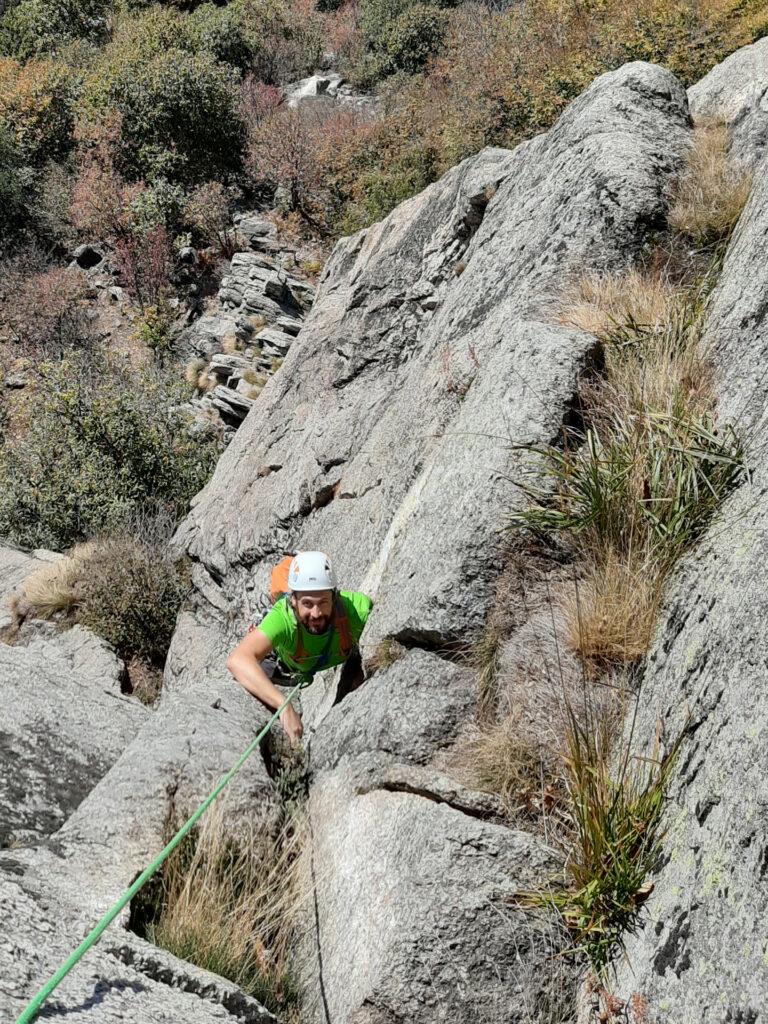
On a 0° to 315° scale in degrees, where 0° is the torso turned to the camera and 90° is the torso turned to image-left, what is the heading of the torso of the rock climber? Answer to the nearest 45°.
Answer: approximately 0°

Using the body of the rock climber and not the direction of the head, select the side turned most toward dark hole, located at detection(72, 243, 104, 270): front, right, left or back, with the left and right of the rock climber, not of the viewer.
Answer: back

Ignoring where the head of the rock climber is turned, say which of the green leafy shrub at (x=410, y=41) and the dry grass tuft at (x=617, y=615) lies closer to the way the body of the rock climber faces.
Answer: the dry grass tuft

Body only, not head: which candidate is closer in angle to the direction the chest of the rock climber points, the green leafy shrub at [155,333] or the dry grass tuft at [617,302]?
the dry grass tuft

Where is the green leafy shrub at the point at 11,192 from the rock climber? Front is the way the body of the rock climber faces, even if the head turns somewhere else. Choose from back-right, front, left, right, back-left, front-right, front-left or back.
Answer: back

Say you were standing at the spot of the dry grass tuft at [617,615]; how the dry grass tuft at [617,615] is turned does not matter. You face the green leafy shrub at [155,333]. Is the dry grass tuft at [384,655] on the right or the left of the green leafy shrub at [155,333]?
left

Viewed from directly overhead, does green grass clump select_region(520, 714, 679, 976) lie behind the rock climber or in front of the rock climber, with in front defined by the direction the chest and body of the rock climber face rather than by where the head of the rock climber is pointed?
in front

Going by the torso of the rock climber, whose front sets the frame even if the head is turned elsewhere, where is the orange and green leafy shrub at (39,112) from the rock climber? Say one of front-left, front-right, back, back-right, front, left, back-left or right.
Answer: back

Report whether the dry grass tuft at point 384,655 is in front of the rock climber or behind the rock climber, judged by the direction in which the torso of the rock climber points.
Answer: in front

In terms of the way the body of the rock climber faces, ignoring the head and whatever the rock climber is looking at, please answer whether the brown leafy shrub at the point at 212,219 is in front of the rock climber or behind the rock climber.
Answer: behind

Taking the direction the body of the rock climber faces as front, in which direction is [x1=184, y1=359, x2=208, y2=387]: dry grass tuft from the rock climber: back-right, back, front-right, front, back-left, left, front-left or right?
back
